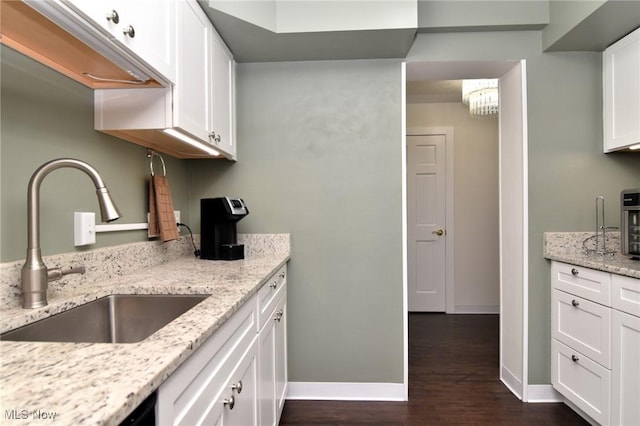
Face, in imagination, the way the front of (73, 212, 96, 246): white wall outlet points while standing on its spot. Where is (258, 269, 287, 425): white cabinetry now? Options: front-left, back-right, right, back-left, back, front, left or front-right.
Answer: front-left

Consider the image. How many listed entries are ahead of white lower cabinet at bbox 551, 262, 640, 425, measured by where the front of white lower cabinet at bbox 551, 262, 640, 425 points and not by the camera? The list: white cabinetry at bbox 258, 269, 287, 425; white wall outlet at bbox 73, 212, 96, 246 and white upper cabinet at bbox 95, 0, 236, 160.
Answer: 3

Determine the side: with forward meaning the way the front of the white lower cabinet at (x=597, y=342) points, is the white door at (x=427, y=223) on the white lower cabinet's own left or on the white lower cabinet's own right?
on the white lower cabinet's own right

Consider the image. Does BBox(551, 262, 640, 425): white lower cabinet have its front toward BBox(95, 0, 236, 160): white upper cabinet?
yes

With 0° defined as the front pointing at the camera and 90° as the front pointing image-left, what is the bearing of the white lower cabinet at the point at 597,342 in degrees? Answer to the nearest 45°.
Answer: approximately 45°

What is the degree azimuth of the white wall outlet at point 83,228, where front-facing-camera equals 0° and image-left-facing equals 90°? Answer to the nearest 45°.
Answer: approximately 315°

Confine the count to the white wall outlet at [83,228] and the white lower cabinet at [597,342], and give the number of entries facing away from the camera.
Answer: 0

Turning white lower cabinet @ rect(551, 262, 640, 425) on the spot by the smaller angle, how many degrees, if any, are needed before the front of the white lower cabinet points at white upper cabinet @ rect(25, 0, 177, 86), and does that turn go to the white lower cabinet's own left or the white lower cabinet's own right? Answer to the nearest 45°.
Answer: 0° — it already faces it

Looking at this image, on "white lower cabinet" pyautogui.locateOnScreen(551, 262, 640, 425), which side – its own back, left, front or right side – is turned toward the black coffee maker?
front

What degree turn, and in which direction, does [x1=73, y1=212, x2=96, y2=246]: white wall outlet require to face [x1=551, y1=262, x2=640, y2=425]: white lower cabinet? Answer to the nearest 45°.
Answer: approximately 45° to its left

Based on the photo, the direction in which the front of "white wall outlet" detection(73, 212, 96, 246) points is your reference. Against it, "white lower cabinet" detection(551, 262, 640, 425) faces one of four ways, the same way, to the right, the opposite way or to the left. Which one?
the opposite way
